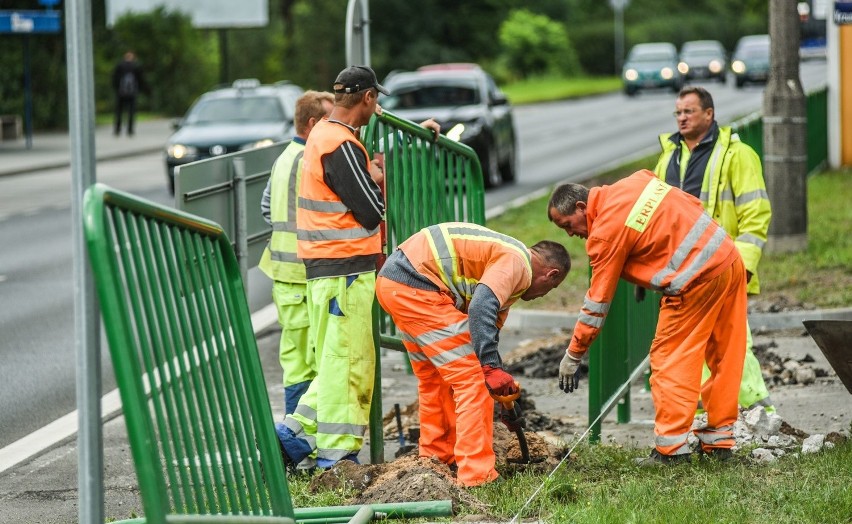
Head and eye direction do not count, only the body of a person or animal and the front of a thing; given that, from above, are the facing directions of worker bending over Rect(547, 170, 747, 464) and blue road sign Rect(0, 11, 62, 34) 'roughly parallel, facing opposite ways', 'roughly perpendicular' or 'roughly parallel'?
roughly perpendicular

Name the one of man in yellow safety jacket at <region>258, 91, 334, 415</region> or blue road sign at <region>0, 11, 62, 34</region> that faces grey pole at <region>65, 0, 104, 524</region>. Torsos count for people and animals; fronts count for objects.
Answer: the blue road sign

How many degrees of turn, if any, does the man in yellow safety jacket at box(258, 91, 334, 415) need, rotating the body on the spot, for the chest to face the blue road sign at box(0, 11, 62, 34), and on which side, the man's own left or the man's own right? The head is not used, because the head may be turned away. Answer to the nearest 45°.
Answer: approximately 45° to the man's own left

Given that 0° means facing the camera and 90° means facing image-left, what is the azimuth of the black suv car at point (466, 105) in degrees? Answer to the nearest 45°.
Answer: approximately 45°

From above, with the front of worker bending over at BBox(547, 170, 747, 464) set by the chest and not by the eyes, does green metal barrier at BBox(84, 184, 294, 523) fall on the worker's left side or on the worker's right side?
on the worker's left side

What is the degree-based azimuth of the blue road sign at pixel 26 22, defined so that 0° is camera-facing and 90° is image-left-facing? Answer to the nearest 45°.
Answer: approximately 0°

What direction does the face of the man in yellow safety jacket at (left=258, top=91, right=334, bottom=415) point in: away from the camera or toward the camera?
away from the camera

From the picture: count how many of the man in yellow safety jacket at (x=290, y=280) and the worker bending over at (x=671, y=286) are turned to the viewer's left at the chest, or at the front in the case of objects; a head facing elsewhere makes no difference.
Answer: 1
